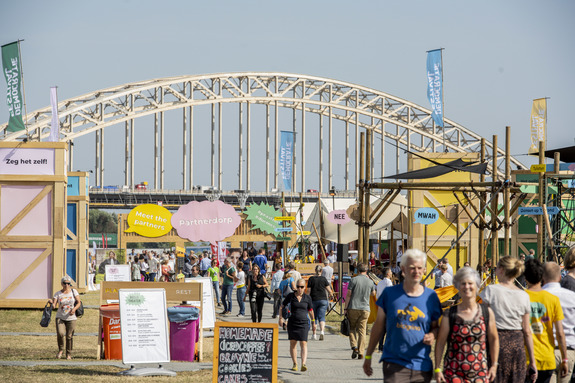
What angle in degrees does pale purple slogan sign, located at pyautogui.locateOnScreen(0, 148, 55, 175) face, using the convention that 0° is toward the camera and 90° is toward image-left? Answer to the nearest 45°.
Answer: approximately 0°

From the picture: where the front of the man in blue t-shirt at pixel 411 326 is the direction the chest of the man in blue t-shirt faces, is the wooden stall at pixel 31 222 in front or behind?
behind

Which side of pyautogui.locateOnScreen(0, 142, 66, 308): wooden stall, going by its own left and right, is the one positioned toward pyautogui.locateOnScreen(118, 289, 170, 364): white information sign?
front

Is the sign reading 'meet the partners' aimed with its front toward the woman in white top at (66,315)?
yes

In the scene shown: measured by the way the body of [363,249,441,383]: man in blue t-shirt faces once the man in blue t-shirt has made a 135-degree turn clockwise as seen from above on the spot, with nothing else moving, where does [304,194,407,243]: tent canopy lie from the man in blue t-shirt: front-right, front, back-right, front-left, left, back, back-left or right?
front-right

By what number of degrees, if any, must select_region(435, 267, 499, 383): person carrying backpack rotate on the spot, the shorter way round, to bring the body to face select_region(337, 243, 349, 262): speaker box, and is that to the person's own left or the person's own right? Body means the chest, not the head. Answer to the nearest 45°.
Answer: approximately 180°

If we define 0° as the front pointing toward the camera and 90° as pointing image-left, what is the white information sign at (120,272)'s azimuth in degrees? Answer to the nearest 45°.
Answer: approximately 0°

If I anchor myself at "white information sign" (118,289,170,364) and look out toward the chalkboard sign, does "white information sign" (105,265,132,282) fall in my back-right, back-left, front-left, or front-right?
back-left

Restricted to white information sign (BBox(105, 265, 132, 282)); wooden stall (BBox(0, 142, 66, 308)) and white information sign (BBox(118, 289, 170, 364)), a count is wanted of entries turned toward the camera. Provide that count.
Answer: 3

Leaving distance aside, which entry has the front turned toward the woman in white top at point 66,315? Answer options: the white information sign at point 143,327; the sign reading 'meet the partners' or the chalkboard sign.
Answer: the sign reading 'meet the partners'
